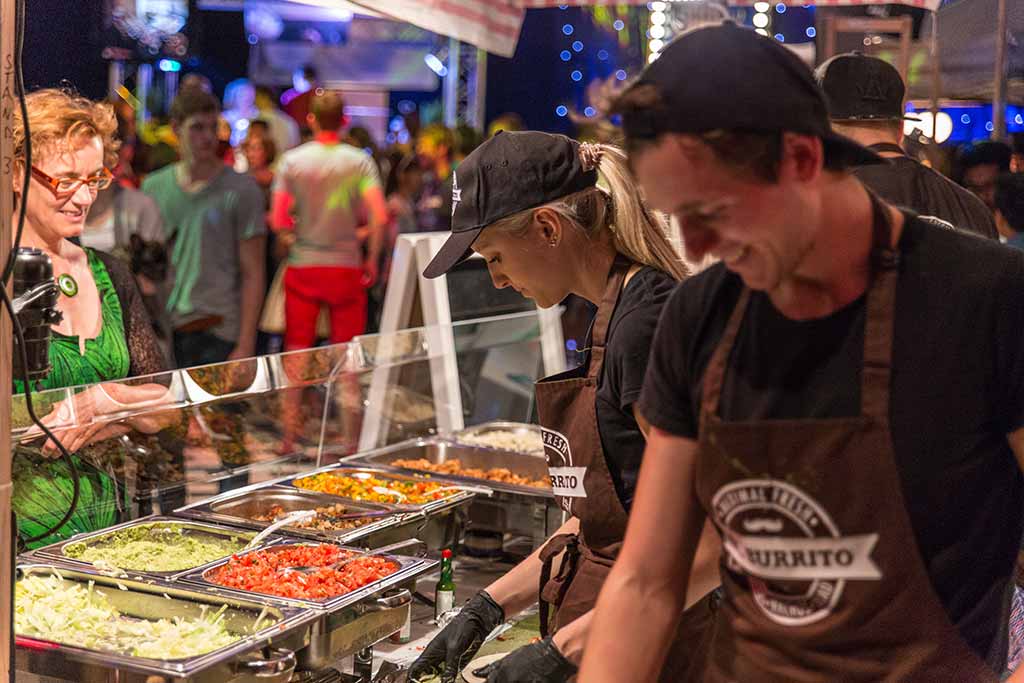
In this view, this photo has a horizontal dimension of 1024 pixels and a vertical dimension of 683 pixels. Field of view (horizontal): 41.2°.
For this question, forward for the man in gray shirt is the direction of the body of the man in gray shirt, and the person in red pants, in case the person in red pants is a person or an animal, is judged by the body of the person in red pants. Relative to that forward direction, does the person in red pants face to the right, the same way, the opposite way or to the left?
the opposite way

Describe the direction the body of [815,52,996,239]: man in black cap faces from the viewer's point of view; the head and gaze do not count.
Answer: away from the camera

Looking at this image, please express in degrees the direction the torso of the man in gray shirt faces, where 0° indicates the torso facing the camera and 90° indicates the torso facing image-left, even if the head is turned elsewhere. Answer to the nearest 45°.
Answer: approximately 0°

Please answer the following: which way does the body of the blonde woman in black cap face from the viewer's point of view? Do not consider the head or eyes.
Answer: to the viewer's left

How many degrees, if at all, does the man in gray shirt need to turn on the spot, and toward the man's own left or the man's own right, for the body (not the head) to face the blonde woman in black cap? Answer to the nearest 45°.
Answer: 0° — they already face them

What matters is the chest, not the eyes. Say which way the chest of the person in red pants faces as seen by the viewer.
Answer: away from the camera

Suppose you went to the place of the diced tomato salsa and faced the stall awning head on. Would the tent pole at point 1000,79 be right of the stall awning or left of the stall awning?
right

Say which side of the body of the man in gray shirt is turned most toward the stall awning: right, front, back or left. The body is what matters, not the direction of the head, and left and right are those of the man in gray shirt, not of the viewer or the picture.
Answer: front

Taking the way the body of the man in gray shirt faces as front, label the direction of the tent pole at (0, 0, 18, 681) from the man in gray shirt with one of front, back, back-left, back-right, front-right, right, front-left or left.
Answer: front

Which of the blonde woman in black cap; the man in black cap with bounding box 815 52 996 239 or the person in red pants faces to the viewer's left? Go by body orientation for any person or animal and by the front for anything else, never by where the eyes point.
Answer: the blonde woman in black cap

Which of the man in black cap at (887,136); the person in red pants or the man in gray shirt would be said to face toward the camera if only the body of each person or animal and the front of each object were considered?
the man in gray shirt

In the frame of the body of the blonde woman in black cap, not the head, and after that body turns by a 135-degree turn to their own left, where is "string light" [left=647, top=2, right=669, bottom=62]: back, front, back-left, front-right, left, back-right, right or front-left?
back-left

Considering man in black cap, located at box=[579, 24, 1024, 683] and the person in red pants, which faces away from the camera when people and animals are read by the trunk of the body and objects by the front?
the person in red pants

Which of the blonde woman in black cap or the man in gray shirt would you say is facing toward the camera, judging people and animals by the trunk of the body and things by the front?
the man in gray shirt
